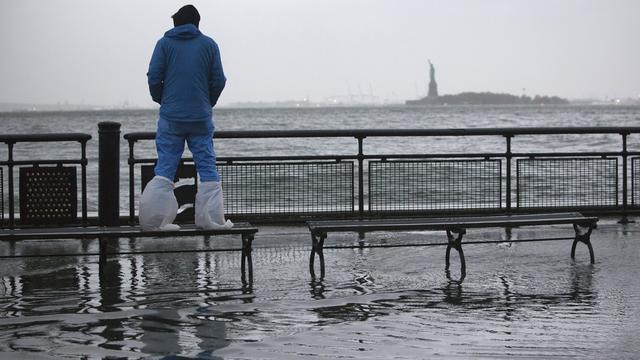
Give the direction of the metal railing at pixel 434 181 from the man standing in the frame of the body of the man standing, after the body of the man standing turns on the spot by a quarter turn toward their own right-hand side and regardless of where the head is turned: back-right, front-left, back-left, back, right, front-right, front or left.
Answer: front-left

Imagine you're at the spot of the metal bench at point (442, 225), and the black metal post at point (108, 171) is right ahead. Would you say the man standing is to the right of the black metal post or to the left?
left

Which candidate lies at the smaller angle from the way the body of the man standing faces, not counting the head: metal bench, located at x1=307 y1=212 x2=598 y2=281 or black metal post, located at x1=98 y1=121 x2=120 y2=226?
the black metal post

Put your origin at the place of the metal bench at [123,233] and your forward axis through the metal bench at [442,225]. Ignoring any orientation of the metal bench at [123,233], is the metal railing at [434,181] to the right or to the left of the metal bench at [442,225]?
left

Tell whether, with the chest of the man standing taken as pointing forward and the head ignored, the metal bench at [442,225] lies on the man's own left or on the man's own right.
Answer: on the man's own right

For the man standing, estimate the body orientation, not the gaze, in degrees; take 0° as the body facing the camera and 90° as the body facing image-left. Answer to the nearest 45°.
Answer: approximately 180°
